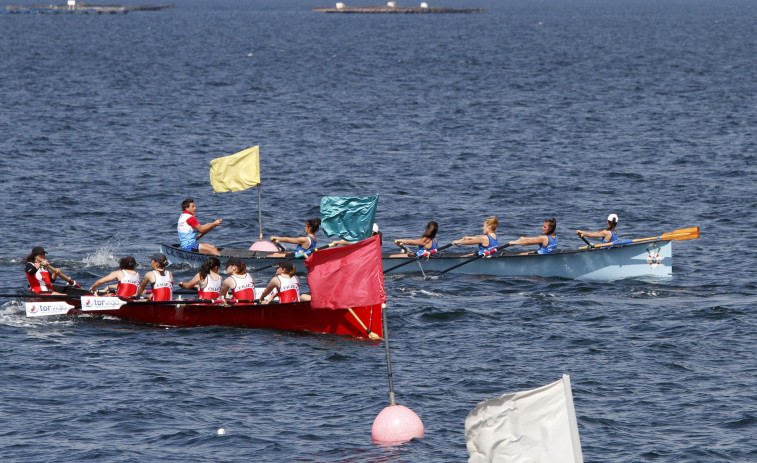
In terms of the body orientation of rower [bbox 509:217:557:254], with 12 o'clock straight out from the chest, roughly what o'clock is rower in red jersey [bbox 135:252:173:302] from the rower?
The rower in red jersey is roughly at 11 o'clock from the rower.

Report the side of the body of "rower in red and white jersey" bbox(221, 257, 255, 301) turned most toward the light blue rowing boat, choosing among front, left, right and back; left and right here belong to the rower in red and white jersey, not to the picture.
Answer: right

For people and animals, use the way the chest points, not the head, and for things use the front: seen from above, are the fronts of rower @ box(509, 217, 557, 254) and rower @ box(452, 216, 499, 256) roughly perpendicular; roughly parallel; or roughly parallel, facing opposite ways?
roughly parallel

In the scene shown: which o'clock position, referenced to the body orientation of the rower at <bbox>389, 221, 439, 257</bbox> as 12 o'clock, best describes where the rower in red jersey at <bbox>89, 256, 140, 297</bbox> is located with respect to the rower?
The rower in red jersey is roughly at 11 o'clock from the rower.

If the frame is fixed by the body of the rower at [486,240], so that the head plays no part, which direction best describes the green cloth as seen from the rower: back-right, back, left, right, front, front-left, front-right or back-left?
front-left

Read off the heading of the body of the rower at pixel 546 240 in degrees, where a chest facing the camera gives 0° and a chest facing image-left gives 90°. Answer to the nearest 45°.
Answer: approximately 90°

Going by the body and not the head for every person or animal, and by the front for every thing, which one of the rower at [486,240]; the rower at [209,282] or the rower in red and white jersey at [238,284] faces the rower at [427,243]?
the rower at [486,240]

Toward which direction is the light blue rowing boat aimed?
to the viewer's right

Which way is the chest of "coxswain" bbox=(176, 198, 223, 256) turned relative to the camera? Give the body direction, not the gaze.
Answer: to the viewer's right

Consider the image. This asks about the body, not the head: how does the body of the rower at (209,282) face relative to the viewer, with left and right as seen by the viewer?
facing away from the viewer and to the left of the viewer

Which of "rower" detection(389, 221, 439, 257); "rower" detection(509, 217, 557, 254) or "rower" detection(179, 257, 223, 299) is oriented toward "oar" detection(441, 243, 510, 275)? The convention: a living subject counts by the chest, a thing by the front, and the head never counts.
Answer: "rower" detection(509, 217, 557, 254)

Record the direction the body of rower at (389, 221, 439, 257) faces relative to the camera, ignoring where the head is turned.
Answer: to the viewer's left

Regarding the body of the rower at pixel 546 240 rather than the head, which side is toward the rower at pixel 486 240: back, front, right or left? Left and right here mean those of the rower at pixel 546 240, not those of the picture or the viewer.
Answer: front

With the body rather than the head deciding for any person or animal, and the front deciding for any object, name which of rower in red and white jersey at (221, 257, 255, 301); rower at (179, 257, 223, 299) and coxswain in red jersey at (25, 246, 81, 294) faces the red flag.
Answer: coxswain in red jersey at (25, 246, 81, 294)

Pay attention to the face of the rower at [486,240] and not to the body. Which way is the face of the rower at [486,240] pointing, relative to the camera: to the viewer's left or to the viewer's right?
to the viewer's left

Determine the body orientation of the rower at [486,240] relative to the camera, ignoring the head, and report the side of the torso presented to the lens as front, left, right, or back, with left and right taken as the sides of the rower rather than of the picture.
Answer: left
